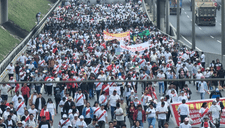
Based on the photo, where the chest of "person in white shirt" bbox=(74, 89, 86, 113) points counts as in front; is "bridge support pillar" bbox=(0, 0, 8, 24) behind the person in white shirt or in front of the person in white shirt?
behind

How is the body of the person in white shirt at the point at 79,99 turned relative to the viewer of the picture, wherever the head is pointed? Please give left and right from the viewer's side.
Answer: facing the viewer

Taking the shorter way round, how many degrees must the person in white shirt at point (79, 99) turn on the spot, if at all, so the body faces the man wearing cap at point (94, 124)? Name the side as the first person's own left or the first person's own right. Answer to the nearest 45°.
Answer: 0° — they already face them

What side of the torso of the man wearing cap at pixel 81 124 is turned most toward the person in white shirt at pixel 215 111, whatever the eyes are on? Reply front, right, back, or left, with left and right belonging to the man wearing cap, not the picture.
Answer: left

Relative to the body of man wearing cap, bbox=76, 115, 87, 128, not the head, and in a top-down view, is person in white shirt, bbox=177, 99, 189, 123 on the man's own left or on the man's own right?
on the man's own left

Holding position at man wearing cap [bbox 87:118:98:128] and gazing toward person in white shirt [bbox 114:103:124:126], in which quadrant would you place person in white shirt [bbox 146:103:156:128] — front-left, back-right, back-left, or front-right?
front-right

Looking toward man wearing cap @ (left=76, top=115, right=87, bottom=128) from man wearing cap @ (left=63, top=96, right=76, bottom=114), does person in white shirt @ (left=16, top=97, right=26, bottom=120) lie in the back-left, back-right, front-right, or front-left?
back-right

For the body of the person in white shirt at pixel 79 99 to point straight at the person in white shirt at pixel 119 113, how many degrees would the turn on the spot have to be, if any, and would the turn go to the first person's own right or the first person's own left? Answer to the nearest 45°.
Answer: approximately 45° to the first person's own left

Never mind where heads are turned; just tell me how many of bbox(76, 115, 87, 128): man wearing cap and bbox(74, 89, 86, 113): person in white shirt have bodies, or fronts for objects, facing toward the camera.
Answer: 2

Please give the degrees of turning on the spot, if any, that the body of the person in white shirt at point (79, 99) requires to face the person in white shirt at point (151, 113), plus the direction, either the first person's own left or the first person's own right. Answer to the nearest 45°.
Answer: approximately 45° to the first person's own left

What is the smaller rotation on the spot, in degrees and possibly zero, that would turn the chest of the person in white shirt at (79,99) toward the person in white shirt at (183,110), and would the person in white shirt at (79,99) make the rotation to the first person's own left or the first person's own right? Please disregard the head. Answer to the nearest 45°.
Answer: approximately 45° to the first person's own left
